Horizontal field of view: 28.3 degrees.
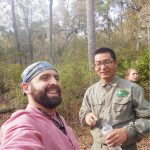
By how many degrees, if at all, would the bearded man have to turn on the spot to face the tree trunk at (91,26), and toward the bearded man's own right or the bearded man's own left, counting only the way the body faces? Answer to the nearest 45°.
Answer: approximately 135° to the bearded man's own left

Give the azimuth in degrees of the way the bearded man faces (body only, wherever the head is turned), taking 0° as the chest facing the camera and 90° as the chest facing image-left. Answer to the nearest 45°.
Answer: approximately 315°
